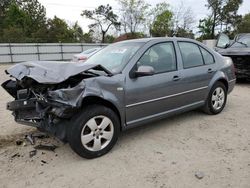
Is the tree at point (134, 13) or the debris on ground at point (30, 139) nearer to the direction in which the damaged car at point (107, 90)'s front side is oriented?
the debris on ground

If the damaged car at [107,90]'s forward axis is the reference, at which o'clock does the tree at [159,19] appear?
The tree is roughly at 5 o'clock from the damaged car.

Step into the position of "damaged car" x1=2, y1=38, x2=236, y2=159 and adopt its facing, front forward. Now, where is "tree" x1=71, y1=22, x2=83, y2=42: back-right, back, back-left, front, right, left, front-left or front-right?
back-right

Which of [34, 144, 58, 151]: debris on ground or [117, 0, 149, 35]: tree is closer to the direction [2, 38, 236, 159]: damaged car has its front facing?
the debris on ground

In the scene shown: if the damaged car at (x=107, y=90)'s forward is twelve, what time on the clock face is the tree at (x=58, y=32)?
The tree is roughly at 4 o'clock from the damaged car.

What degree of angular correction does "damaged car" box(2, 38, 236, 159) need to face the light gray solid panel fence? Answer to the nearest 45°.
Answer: approximately 135° to its right

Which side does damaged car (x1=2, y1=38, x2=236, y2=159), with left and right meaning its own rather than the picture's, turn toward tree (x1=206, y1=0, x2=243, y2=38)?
back

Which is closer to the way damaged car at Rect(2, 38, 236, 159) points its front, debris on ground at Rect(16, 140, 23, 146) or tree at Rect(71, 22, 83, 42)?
the debris on ground

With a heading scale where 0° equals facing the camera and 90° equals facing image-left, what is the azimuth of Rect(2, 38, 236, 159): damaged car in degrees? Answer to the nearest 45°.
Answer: approximately 45°
